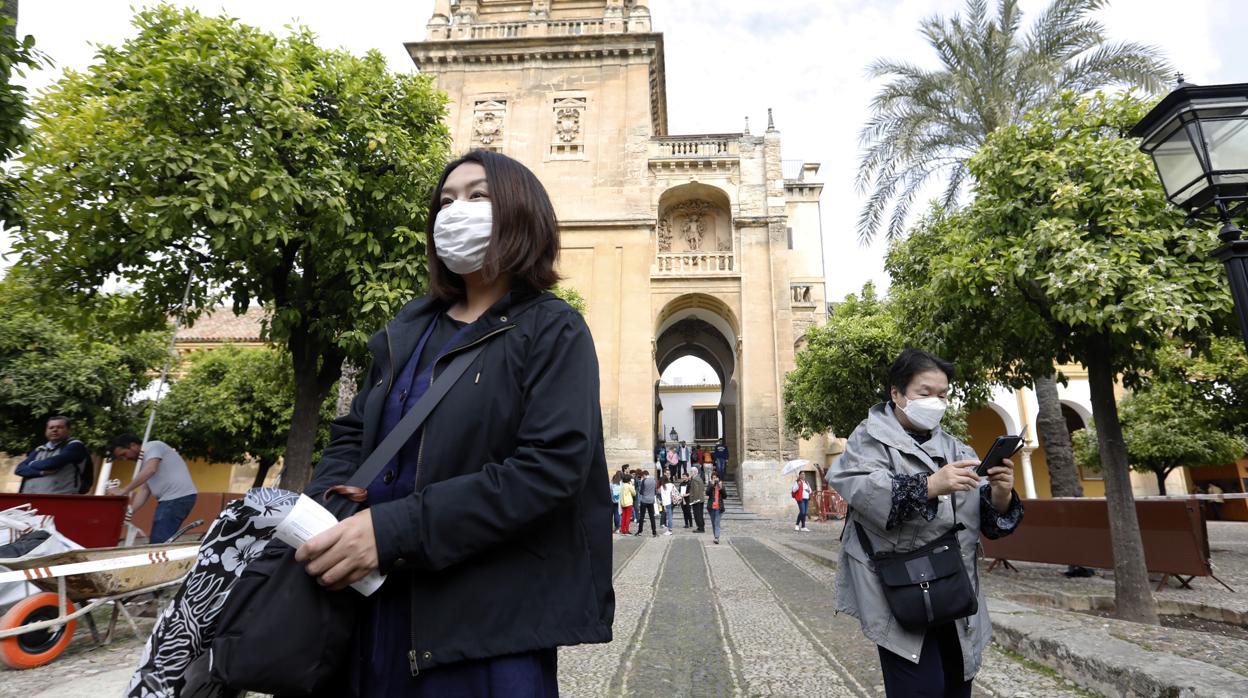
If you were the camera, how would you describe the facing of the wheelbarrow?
facing to the left of the viewer

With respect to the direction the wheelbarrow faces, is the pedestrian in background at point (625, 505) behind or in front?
behind

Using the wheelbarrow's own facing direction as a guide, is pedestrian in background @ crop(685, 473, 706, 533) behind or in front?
behind

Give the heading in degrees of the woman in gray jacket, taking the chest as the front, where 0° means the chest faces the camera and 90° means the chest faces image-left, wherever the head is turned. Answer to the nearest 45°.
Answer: approximately 315°

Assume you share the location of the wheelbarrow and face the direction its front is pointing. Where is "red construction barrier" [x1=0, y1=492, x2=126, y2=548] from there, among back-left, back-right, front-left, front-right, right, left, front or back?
right

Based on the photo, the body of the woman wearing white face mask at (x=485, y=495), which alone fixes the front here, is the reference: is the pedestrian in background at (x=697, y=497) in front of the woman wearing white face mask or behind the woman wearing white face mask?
behind

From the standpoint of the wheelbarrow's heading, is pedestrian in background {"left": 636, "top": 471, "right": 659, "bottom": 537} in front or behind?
behind
